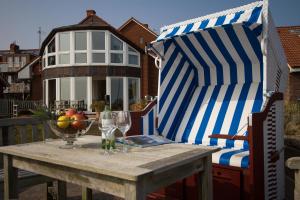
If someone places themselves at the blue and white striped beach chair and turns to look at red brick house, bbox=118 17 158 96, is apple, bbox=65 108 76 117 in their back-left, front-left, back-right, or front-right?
back-left

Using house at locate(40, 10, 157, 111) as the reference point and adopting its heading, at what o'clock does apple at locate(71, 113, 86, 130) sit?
The apple is roughly at 12 o'clock from the house.

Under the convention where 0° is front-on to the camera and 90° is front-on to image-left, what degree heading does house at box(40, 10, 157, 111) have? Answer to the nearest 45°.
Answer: approximately 0°

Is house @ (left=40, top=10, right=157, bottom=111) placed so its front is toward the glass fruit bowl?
yes

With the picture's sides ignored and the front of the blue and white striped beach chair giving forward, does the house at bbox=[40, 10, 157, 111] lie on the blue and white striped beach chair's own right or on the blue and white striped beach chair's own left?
on the blue and white striped beach chair's own right

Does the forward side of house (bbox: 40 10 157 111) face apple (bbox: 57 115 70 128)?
yes

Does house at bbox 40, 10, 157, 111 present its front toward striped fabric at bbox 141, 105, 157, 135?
yes

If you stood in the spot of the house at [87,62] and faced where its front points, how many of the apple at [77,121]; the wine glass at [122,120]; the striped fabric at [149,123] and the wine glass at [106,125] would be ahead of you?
4

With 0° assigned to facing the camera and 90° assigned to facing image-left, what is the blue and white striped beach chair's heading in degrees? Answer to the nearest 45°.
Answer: approximately 45°
